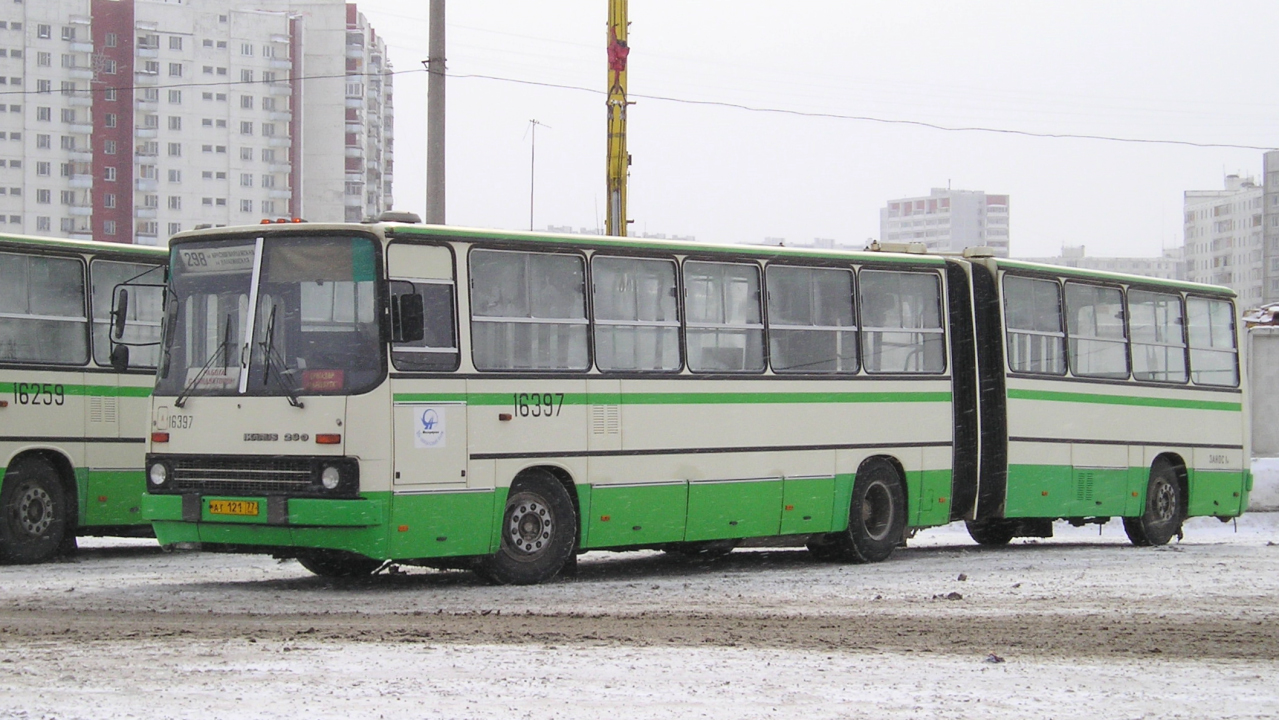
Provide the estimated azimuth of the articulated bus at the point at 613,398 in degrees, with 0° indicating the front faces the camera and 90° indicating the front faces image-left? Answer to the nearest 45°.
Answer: approximately 45°

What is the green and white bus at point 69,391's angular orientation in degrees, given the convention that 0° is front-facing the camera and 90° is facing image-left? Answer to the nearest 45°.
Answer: approximately 45°

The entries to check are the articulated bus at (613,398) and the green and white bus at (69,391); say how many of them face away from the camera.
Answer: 0

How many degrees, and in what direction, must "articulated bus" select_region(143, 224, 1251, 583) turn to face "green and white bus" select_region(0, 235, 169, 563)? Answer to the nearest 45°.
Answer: approximately 45° to its right

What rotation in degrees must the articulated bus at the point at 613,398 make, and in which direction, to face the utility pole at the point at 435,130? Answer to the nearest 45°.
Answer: approximately 90° to its right

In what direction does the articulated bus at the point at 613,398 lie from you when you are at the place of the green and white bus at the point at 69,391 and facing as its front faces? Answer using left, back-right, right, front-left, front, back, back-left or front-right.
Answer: left

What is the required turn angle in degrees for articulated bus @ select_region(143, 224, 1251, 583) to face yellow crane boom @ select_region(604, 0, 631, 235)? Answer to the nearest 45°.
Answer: approximately 135° to its right
